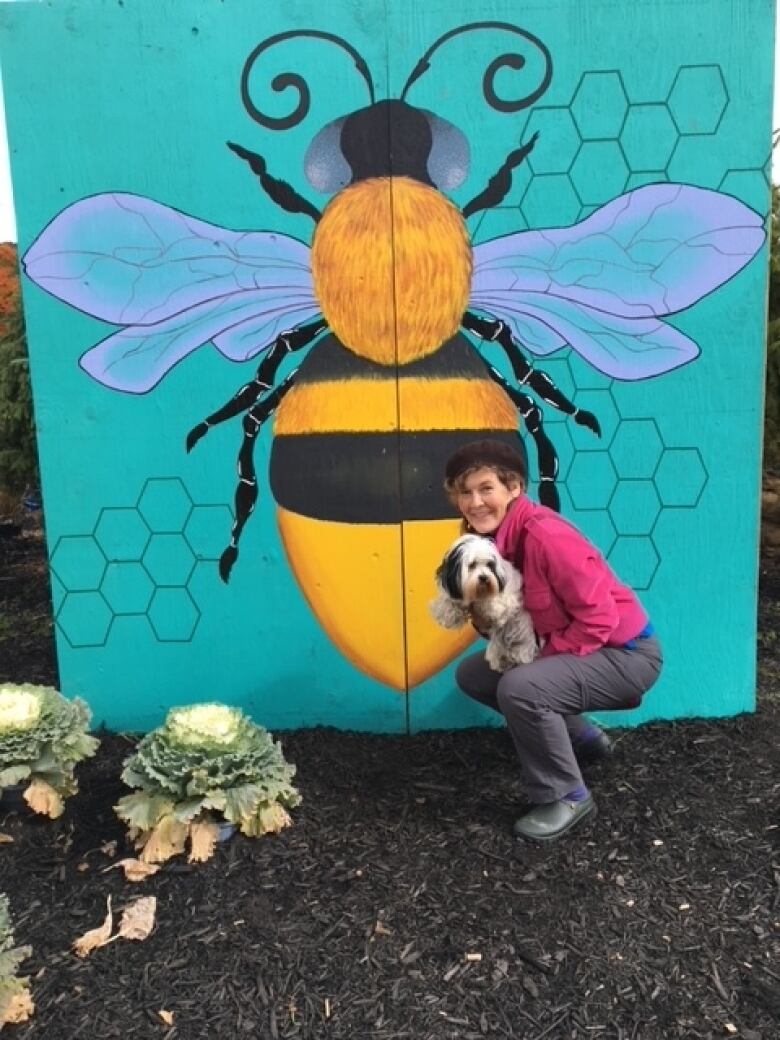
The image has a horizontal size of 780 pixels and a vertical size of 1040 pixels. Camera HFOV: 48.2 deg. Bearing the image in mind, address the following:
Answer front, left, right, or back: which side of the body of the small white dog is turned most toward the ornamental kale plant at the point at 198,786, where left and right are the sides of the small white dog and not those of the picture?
right

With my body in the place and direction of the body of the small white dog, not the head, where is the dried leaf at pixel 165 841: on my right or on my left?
on my right

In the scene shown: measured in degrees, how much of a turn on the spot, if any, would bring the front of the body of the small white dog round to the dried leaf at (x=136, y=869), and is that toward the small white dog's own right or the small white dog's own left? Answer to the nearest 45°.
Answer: approximately 90° to the small white dog's own right

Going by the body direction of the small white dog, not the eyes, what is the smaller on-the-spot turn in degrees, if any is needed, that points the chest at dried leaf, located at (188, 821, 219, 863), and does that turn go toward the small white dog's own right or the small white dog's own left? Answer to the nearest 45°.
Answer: approximately 90° to the small white dog's own right

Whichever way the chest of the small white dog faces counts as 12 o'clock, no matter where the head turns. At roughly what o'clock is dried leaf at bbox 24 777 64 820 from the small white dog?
The dried leaf is roughly at 3 o'clock from the small white dog.

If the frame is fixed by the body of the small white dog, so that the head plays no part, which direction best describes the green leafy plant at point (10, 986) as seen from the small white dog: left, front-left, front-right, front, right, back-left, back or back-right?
front-right

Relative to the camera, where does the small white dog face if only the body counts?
toward the camera

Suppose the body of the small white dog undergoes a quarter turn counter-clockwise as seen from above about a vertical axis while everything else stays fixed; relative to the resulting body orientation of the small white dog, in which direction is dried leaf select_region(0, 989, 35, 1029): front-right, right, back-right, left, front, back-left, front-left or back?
back-right

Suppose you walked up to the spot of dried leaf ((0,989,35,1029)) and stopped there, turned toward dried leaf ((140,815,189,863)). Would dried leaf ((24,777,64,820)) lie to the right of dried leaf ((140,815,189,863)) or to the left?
left

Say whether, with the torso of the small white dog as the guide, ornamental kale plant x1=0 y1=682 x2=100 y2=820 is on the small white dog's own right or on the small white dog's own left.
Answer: on the small white dog's own right

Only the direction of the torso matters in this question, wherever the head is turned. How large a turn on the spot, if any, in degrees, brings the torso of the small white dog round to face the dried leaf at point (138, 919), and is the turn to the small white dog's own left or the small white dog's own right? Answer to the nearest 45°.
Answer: approximately 45° to the small white dog's own right
